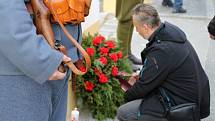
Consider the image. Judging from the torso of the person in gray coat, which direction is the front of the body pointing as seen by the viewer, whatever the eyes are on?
to the viewer's right

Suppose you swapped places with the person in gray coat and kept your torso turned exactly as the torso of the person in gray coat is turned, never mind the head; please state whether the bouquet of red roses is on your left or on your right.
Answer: on your left
